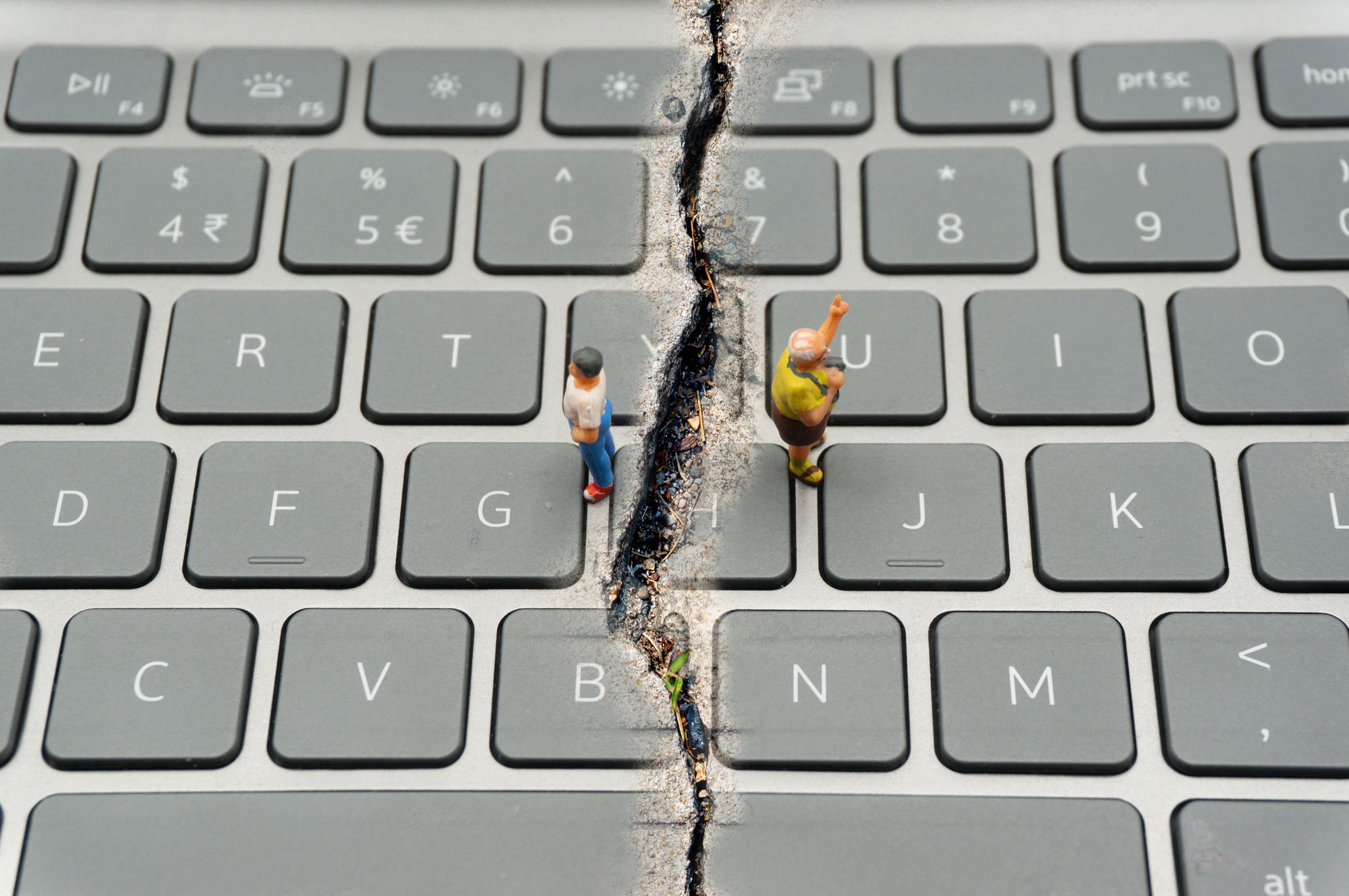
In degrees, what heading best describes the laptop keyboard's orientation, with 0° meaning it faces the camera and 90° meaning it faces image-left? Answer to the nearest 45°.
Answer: approximately 0°
